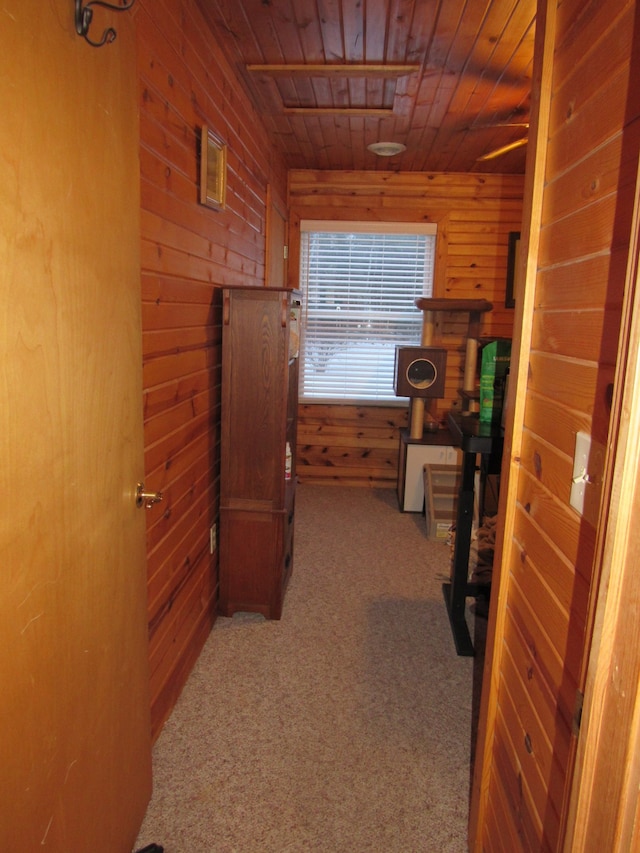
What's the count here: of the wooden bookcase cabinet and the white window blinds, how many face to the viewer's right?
1

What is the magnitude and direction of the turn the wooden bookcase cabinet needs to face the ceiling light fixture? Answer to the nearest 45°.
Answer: approximately 45° to its left

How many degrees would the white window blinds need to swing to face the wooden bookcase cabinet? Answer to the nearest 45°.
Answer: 0° — it already faces it

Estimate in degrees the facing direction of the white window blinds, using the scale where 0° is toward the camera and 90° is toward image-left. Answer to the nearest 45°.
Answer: approximately 0°

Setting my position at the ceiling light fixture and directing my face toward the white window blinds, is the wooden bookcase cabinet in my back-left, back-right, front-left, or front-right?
back-left

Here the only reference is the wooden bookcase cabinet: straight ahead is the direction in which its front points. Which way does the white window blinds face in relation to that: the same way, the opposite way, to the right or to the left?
to the right

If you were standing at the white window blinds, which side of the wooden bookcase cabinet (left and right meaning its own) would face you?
left

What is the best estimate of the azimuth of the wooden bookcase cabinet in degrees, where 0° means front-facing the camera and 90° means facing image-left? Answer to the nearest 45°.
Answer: approximately 270°
